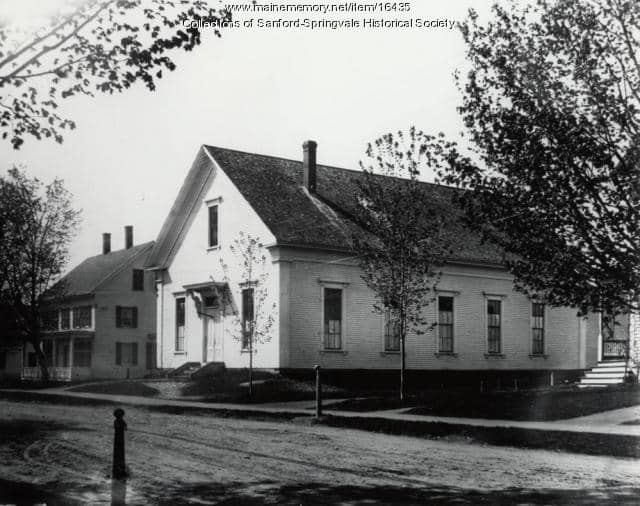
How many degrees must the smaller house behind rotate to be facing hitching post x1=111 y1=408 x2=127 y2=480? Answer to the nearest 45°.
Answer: approximately 45° to its left

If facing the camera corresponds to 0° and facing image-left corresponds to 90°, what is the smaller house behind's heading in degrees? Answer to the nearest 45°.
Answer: approximately 45°

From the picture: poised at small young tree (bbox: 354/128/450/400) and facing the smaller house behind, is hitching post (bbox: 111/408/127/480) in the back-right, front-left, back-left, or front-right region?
back-left

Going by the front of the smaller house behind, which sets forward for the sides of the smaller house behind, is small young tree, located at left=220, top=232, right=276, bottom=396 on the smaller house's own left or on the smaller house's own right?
on the smaller house's own left

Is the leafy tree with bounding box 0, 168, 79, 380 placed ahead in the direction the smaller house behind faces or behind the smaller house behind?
ahead

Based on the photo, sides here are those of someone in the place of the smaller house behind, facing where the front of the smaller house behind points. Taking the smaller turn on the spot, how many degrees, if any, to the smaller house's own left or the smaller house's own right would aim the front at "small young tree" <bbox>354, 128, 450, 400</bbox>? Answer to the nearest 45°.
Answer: approximately 45° to the smaller house's own left
